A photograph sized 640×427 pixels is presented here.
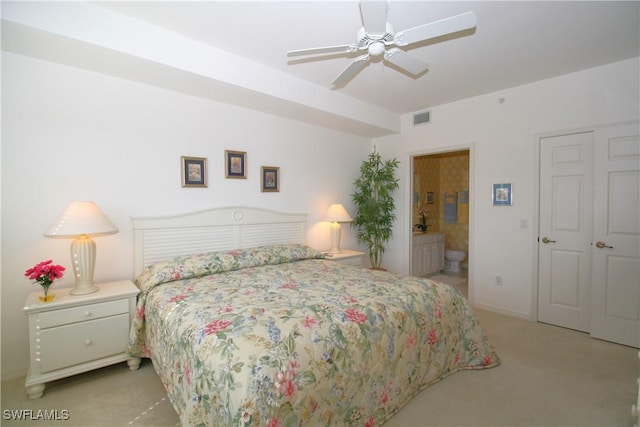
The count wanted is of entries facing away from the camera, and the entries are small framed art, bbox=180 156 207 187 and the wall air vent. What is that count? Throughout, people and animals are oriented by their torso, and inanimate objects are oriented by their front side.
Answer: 0

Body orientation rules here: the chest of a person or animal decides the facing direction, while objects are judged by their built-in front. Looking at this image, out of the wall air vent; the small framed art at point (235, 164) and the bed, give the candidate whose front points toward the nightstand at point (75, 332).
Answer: the wall air vent

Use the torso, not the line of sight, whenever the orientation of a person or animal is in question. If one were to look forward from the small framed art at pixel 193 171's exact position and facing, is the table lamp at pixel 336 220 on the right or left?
on its left

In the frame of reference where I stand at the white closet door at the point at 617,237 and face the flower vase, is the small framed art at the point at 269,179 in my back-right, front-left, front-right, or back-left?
front-right

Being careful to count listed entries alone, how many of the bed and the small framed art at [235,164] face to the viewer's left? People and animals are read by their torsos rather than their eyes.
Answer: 0

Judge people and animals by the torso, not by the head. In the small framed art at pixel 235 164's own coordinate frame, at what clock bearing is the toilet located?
The toilet is roughly at 10 o'clock from the small framed art.

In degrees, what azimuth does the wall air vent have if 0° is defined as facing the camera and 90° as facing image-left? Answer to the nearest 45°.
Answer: approximately 45°

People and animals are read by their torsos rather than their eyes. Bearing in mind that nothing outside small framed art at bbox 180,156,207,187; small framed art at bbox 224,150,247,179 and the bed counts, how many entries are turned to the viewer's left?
0

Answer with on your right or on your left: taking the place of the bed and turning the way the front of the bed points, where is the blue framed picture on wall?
on your left

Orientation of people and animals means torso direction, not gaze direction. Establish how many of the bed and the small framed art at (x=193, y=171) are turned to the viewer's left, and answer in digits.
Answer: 0

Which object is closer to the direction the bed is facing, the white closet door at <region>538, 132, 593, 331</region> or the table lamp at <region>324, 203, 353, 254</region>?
the white closet door

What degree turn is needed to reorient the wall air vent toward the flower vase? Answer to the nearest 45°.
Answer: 0° — it already faces it

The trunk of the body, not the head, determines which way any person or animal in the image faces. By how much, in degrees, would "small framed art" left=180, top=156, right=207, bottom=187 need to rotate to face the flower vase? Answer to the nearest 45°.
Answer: approximately 90° to its right

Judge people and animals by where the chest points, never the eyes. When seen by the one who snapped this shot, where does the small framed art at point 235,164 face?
facing the viewer and to the right of the viewer

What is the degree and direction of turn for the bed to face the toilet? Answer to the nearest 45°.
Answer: approximately 90° to its left
